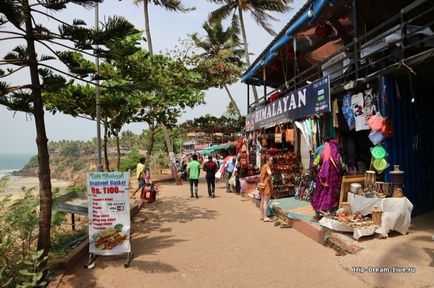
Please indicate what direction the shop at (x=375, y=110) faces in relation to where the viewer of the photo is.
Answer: facing the viewer and to the left of the viewer

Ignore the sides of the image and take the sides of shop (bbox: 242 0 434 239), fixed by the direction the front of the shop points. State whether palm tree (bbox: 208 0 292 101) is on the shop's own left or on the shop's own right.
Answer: on the shop's own right

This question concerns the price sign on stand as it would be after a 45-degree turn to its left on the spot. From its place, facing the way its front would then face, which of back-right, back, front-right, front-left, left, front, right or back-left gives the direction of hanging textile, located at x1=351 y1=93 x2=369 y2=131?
front-left

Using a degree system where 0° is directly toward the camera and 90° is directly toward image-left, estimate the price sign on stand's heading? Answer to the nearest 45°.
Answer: approximately 0°
